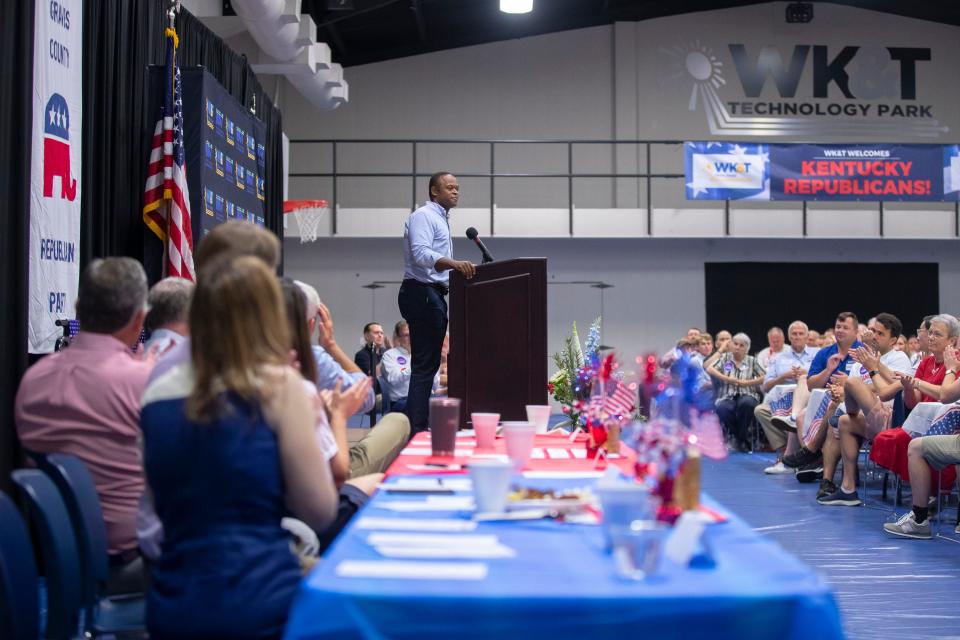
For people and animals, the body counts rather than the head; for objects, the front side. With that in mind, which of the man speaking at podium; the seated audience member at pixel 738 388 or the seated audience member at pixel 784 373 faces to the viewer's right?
the man speaking at podium

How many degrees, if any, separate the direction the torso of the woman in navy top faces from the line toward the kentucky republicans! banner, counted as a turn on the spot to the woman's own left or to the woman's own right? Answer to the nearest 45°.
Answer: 0° — they already face it

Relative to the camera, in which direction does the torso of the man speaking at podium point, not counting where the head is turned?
to the viewer's right

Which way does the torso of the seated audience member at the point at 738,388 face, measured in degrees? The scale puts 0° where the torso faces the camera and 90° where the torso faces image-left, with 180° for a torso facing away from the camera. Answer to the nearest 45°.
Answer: approximately 0°

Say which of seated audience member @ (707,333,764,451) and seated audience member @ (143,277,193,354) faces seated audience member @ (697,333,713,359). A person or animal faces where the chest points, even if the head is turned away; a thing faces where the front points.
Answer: seated audience member @ (143,277,193,354)

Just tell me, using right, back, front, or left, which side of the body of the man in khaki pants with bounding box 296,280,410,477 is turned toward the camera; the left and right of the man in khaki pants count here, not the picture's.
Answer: right

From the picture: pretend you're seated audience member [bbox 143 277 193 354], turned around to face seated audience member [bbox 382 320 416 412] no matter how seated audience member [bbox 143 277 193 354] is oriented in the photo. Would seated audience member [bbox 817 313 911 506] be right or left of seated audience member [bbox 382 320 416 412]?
right
